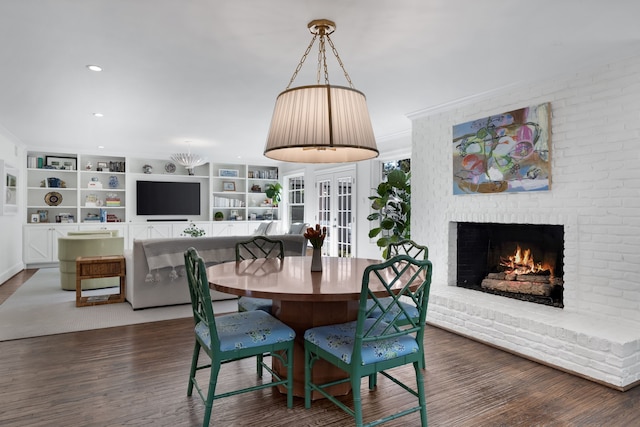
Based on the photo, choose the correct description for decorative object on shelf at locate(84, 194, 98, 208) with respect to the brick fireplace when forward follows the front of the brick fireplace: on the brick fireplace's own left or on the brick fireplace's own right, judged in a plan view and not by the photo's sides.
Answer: on the brick fireplace's own right

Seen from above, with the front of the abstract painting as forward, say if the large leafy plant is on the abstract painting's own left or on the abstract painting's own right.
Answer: on the abstract painting's own right

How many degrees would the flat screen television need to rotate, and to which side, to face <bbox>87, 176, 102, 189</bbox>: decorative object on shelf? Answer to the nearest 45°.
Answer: approximately 90° to its right

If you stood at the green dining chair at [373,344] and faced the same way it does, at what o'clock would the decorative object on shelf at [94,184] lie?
The decorative object on shelf is roughly at 12 o'clock from the green dining chair.

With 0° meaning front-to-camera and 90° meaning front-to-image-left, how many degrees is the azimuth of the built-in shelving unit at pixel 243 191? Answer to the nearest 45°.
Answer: approximately 0°

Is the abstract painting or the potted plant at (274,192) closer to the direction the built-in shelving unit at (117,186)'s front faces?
the abstract painting

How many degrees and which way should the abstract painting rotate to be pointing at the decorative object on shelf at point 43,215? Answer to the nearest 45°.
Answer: approximately 45° to its right

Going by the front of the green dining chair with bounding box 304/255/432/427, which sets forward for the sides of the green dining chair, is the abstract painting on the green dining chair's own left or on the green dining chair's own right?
on the green dining chair's own right

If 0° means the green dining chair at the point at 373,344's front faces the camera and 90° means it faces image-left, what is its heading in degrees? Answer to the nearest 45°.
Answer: approximately 135°

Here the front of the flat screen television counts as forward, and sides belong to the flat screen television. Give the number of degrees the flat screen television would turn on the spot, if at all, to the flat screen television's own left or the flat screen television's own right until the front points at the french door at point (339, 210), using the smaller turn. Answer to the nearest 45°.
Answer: approximately 45° to the flat screen television's own left
